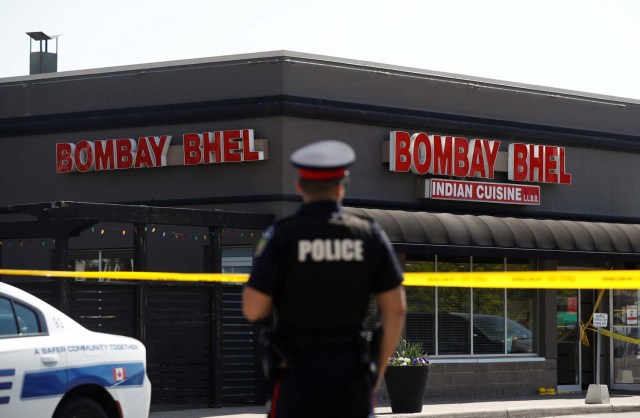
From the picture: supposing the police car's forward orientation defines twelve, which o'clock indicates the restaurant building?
The restaurant building is roughly at 4 o'clock from the police car.

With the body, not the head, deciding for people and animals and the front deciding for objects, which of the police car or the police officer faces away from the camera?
the police officer

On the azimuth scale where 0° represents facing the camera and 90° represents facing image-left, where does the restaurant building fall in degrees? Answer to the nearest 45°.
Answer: approximately 315°

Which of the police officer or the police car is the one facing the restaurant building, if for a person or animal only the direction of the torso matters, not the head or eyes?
the police officer

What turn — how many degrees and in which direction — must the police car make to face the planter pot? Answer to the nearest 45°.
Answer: approximately 135° to its right

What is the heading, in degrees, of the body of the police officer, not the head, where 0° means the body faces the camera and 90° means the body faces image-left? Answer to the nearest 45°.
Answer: approximately 180°

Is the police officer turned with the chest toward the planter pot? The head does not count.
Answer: yes

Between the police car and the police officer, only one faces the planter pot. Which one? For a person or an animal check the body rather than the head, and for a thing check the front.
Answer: the police officer

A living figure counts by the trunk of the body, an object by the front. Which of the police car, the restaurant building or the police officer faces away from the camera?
the police officer

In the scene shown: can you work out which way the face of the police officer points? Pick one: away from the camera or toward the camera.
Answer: away from the camera

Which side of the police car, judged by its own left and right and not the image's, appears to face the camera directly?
left
